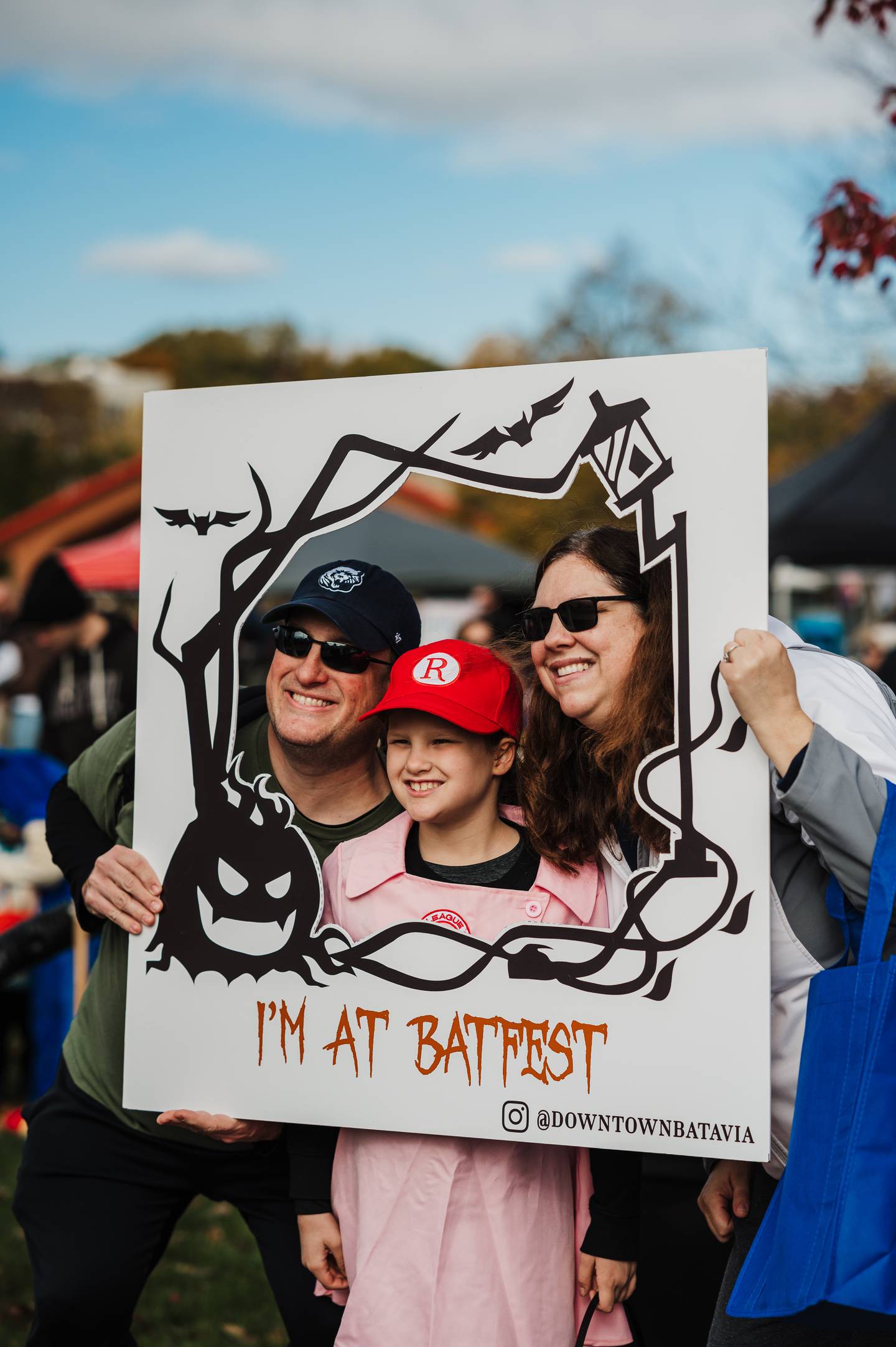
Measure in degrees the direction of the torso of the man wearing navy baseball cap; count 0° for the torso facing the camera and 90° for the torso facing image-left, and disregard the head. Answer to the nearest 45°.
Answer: approximately 0°

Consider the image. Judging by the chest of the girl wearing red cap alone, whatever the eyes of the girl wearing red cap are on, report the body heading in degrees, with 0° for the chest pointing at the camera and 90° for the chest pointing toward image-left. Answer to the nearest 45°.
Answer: approximately 0°

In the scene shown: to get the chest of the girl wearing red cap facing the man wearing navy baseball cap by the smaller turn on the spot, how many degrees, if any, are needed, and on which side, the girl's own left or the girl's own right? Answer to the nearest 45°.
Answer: approximately 135° to the girl's own right

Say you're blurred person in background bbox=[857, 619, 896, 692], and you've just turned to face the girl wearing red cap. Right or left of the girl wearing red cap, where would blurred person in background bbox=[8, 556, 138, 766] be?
right

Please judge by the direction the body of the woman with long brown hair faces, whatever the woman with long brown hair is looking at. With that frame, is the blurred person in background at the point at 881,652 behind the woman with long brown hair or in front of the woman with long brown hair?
behind

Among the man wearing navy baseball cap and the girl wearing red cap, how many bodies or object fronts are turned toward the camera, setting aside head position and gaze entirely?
2
